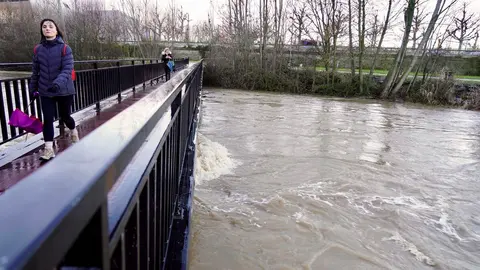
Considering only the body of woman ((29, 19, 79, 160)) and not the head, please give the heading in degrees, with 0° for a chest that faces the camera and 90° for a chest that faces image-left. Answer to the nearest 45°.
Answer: approximately 45°

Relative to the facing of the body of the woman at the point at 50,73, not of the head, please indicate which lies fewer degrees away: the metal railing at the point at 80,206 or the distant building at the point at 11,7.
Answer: the metal railing

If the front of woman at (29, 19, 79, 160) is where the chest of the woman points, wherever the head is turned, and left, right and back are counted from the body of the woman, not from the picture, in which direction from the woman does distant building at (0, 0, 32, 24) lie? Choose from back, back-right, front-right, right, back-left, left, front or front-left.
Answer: back-right

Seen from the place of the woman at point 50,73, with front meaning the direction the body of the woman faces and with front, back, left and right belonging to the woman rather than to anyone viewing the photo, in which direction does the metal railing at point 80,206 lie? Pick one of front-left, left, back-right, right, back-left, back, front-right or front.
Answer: front-left

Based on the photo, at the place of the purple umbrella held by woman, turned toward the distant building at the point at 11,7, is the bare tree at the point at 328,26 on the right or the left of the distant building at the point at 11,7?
right

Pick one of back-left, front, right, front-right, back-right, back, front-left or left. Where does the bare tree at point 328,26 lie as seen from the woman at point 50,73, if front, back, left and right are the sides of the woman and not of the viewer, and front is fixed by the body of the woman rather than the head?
back
